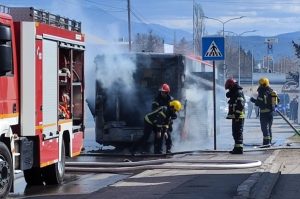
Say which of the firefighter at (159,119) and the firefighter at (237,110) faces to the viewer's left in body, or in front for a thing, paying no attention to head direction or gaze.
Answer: the firefighter at (237,110)

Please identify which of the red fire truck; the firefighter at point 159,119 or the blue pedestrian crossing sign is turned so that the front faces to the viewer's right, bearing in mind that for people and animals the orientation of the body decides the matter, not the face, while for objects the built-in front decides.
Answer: the firefighter

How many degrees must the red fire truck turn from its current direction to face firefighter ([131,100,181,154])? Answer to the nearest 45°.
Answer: approximately 180°

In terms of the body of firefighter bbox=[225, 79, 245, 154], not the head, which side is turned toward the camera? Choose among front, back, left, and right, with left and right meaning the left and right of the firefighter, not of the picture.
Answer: left

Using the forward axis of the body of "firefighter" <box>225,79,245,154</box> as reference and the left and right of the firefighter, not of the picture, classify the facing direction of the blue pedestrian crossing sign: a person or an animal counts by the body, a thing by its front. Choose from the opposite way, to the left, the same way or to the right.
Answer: to the left

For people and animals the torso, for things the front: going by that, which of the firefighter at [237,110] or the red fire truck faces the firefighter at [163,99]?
the firefighter at [237,110]

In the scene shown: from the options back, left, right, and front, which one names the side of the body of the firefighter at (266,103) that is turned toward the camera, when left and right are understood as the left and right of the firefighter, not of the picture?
left

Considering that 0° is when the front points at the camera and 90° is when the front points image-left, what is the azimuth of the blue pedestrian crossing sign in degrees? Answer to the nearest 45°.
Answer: approximately 0°

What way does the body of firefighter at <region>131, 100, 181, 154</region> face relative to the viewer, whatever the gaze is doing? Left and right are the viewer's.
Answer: facing to the right of the viewer

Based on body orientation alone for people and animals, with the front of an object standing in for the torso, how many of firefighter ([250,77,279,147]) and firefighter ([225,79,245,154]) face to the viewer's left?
2

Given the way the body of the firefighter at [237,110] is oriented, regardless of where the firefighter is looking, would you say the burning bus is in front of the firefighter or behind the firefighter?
in front

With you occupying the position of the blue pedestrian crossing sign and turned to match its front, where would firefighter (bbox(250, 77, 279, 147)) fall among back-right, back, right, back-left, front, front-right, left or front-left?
back-left

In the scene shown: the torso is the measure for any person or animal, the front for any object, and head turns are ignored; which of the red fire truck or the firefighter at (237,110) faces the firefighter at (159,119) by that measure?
the firefighter at (237,110)

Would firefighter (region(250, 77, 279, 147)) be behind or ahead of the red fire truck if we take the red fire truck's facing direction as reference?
behind

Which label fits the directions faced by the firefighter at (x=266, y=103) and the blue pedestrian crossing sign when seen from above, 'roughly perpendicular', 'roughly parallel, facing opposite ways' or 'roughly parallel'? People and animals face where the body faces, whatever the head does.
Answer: roughly perpendicular
